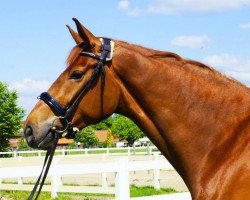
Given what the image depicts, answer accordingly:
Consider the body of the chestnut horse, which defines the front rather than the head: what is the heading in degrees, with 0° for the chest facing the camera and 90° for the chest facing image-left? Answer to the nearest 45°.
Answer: approximately 90°
